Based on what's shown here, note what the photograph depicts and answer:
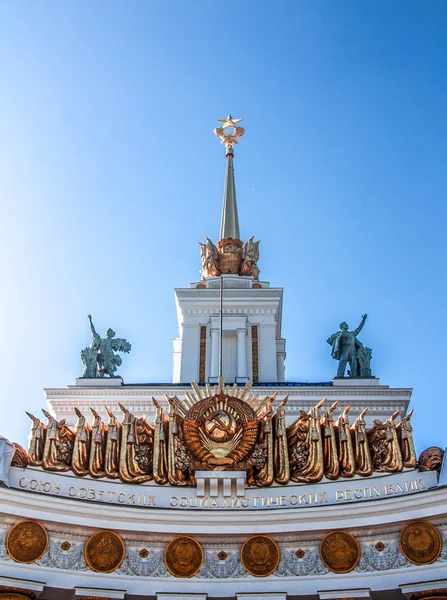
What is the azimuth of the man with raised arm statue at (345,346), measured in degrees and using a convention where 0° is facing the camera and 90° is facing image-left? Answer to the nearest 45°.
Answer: approximately 0°

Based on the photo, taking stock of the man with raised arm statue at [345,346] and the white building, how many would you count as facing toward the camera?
2

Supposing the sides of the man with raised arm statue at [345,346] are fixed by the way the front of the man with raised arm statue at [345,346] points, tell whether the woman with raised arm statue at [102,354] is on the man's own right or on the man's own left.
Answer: on the man's own right

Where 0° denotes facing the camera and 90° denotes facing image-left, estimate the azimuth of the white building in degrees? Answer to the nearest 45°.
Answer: approximately 0°
